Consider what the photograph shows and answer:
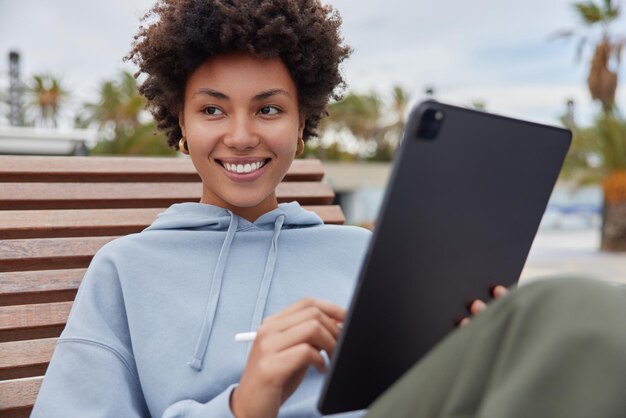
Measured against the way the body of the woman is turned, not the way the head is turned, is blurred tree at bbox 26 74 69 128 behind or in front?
behind

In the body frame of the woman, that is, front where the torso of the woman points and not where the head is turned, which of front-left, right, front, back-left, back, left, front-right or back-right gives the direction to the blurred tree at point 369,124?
back

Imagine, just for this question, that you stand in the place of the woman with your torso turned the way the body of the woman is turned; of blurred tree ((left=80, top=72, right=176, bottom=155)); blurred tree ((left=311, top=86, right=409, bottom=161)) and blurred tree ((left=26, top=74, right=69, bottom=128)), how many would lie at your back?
3

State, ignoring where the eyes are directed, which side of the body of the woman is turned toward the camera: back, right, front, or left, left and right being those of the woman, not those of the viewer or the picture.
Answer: front

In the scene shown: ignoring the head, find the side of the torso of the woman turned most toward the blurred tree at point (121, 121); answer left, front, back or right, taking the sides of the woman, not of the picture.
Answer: back

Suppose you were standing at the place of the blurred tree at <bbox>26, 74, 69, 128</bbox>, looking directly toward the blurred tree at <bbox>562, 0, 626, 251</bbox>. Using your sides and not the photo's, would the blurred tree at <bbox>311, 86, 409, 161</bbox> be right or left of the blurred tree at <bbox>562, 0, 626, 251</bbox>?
left

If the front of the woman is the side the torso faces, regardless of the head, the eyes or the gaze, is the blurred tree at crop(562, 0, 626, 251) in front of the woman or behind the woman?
behind
